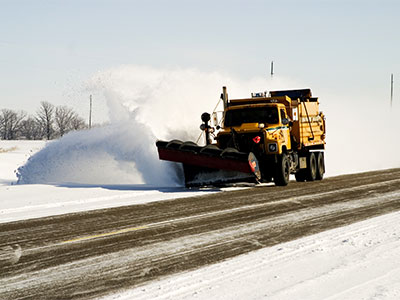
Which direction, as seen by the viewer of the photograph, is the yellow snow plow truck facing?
facing the viewer and to the left of the viewer
